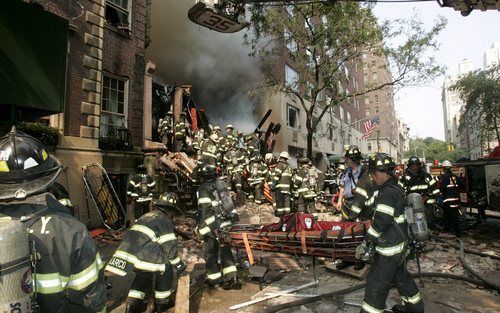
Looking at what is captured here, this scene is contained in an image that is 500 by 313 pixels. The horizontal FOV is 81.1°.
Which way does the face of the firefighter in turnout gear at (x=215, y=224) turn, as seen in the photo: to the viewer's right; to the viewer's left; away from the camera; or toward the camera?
away from the camera

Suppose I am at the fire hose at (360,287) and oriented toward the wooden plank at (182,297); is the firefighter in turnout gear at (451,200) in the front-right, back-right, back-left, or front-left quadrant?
back-right

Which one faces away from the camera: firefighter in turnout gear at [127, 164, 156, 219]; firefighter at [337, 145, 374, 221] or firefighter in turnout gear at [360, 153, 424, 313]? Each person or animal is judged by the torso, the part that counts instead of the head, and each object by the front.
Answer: firefighter in turnout gear at [127, 164, 156, 219]

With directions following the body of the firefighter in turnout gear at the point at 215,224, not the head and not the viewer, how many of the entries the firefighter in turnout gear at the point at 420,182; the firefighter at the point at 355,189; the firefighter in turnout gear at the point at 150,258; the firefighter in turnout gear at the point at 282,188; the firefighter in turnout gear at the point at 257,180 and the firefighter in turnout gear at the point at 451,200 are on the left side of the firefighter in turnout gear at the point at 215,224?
1

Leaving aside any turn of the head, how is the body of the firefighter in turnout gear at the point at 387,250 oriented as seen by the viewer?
to the viewer's left

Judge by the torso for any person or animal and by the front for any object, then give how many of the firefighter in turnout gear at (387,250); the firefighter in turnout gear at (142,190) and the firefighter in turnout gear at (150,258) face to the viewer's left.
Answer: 1

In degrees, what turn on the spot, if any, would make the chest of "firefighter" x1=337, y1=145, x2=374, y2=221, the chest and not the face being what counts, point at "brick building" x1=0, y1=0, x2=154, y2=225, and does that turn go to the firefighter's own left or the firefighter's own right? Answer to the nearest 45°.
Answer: approximately 45° to the firefighter's own right

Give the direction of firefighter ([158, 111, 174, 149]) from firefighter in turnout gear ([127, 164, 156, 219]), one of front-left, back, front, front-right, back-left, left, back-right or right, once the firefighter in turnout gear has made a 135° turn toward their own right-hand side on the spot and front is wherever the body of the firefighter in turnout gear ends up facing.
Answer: back-left

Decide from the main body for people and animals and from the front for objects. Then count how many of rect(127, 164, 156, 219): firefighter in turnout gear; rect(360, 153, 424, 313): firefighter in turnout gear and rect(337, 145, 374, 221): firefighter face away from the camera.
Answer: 1

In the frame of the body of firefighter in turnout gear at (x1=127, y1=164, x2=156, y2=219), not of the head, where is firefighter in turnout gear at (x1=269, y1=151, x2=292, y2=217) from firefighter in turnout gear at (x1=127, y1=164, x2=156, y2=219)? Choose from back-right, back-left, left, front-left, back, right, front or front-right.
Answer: right

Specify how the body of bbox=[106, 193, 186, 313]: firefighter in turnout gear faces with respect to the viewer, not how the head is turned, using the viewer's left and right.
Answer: facing away from the viewer and to the right of the viewer

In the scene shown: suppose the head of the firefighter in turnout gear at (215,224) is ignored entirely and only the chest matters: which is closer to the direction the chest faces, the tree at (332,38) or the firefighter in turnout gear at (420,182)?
the tree

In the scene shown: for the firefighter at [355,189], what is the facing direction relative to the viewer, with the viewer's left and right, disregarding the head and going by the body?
facing the viewer and to the left of the viewer

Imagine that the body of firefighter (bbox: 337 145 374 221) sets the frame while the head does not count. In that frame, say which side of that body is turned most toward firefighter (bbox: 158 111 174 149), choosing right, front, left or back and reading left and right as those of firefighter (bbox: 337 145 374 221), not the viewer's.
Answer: right
